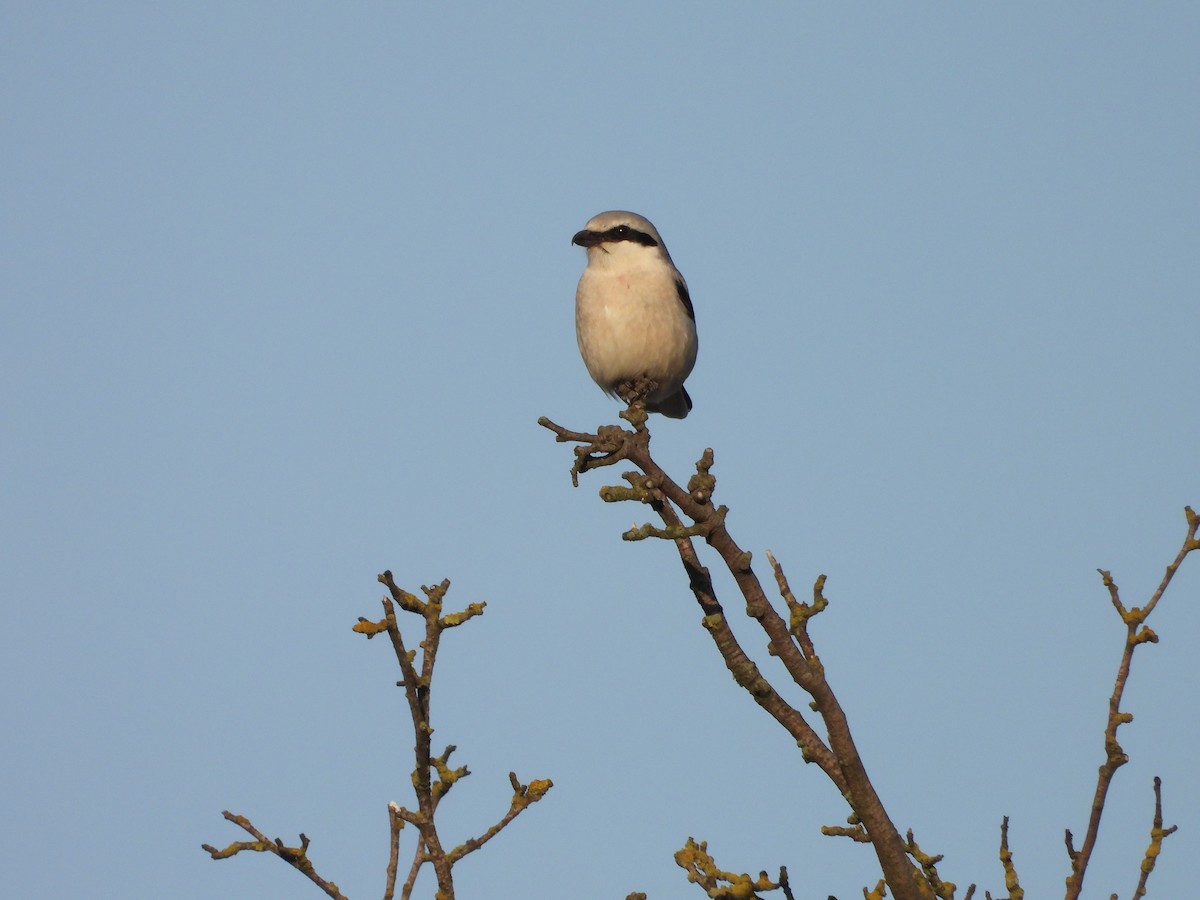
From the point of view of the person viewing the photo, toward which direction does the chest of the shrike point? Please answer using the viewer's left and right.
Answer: facing the viewer and to the left of the viewer
